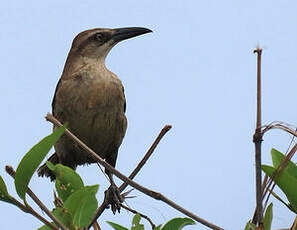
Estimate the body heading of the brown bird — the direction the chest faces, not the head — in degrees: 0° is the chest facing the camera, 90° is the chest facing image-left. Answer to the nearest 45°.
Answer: approximately 315°

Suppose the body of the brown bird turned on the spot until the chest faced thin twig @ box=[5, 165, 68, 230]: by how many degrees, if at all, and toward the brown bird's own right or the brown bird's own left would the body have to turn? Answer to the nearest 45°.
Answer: approximately 45° to the brown bird's own right
